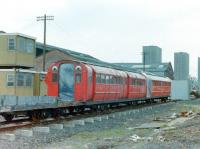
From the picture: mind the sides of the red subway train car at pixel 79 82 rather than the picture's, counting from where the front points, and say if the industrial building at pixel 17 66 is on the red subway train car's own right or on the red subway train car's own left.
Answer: on the red subway train car's own right

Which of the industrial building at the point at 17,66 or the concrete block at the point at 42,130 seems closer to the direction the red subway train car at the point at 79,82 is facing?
the concrete block

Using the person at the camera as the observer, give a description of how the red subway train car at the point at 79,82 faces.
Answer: facing the viewer and to the left of the viewer

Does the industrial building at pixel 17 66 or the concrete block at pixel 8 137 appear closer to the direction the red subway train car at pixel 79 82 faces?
the concrete block

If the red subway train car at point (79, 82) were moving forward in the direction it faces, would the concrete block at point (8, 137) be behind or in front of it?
in front

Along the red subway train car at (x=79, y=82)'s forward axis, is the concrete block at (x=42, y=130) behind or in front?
in front
